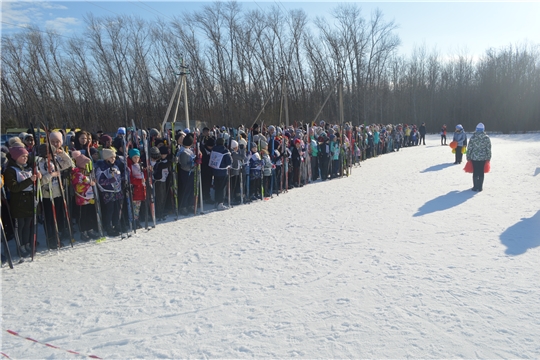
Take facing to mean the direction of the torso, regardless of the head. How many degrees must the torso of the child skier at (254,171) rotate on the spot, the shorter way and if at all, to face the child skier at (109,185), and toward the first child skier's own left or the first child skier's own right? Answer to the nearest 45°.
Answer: approximately 90° to the first child skier's own right

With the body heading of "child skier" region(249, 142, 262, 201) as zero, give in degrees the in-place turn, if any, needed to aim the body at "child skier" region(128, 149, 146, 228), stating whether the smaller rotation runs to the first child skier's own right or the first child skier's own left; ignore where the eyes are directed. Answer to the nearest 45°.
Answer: approximately 90° to the first child skier's own right

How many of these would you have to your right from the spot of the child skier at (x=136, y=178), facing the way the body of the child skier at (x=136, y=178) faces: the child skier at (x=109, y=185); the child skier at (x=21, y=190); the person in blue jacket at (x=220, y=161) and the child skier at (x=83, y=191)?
3

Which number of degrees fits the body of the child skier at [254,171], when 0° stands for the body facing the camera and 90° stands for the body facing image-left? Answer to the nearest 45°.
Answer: approximately 315°

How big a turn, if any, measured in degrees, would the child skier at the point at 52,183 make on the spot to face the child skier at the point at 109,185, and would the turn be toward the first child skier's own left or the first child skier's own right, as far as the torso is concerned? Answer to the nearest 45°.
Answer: approximately 45° to the first child skier's own left

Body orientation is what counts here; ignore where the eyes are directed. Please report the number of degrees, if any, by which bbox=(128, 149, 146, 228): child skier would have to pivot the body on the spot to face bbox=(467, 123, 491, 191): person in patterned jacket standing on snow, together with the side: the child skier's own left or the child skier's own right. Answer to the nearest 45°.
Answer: approximately 45° to the child skier's own left

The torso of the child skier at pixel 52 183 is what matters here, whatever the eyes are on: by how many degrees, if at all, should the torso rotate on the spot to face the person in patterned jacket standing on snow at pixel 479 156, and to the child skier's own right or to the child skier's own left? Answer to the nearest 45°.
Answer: approximately 45° to the child skier's own left

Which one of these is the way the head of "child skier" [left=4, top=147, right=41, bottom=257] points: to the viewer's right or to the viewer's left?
to the viewer's right
